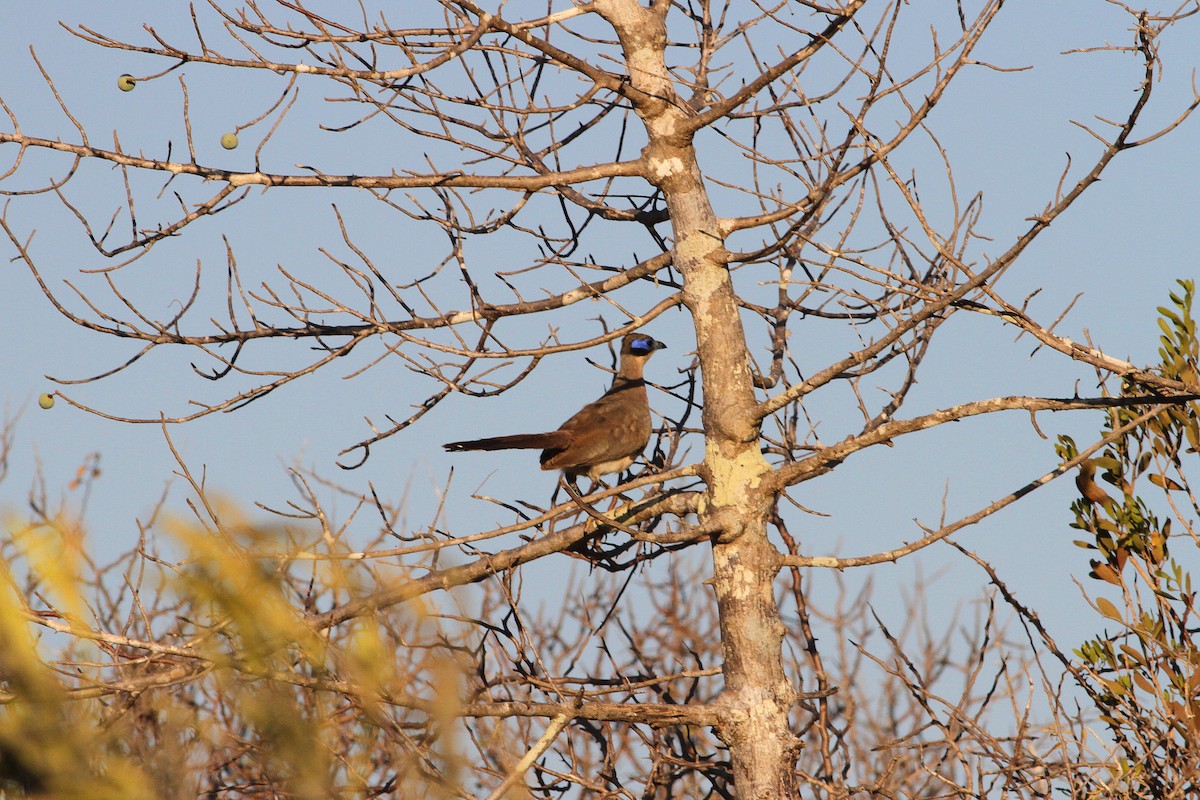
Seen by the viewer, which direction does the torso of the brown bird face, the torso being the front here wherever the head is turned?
to the viewer's right
